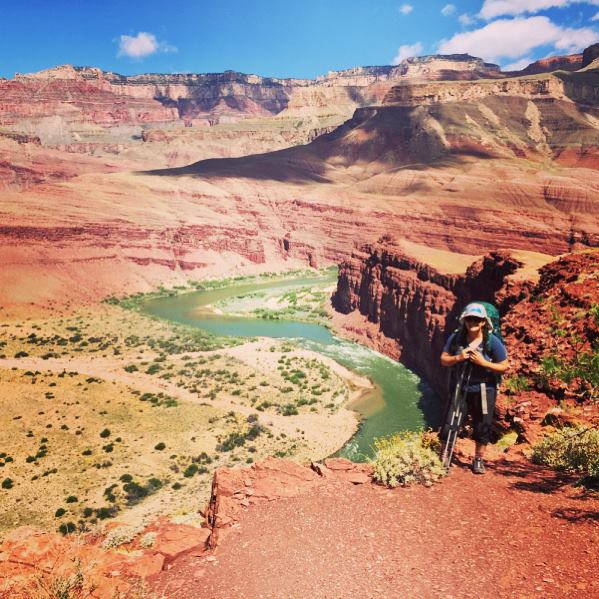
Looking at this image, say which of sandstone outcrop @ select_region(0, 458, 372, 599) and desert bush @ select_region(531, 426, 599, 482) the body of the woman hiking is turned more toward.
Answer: the sandstone outcrop

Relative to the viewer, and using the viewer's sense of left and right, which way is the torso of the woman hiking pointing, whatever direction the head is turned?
facing the viewer

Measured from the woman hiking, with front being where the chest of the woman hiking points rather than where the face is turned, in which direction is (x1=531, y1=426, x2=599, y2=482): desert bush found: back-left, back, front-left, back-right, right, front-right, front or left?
back-left

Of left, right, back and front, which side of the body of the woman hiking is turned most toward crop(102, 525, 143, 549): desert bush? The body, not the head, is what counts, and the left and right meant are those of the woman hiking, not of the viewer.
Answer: right

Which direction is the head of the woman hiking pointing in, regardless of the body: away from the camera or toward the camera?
toward the camera

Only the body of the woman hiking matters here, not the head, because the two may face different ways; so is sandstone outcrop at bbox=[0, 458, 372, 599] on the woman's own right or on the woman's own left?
on the woman's own right
